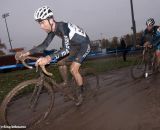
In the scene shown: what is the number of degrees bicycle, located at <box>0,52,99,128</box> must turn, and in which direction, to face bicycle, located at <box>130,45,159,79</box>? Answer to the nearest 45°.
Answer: approximately 180°

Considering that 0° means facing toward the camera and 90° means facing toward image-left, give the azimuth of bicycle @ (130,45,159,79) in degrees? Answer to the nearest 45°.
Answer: approximately 45°

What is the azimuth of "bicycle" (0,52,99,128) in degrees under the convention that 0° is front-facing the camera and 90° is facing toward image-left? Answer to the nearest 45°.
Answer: approximately 45°
